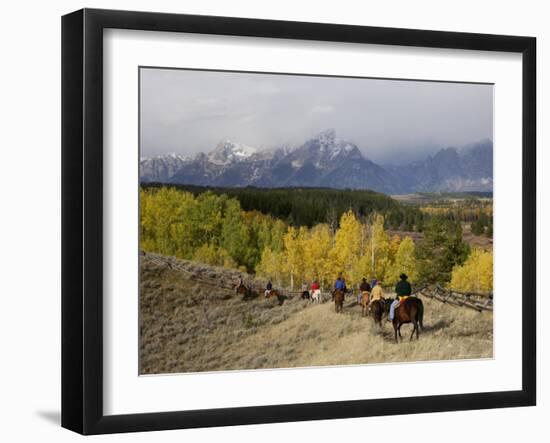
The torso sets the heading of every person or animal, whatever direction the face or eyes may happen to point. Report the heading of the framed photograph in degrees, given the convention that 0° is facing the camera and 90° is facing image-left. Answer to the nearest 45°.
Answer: approximately 315°
